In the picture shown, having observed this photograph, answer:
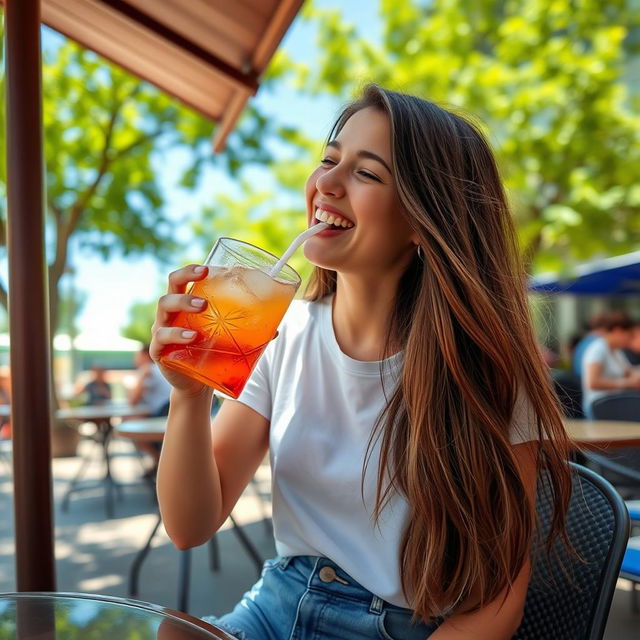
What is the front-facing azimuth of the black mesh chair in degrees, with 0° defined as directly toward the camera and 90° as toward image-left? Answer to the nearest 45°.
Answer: approximately 45°

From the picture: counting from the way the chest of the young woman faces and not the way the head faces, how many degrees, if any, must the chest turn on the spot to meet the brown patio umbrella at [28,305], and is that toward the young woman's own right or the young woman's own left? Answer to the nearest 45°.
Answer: approximately 45° to the young woman's own right

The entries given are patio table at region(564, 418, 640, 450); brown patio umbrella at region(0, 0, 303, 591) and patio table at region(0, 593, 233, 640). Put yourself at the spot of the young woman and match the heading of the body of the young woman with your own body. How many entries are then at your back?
1

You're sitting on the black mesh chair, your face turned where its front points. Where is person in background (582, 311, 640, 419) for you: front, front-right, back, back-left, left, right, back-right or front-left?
back-right

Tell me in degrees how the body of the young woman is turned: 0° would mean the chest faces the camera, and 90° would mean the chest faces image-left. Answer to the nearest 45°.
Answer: approximately 45°

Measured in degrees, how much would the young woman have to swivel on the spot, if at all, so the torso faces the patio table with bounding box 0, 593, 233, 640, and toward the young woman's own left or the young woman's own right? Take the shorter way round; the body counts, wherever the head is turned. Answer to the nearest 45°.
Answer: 0° — they already face it

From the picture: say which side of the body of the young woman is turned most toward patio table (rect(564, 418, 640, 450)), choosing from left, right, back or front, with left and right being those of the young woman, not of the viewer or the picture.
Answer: back

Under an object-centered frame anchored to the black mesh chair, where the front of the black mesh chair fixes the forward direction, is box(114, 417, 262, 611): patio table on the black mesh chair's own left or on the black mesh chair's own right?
on the black mesh chair's own right

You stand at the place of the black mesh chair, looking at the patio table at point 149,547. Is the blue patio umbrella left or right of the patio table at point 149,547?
right

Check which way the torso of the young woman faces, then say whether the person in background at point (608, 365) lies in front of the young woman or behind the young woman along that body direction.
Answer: behind

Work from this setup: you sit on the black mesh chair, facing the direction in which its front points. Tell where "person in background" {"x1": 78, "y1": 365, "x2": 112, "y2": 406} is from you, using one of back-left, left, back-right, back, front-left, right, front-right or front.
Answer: right

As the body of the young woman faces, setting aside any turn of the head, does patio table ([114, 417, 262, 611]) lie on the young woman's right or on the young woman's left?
on the young woman's right
